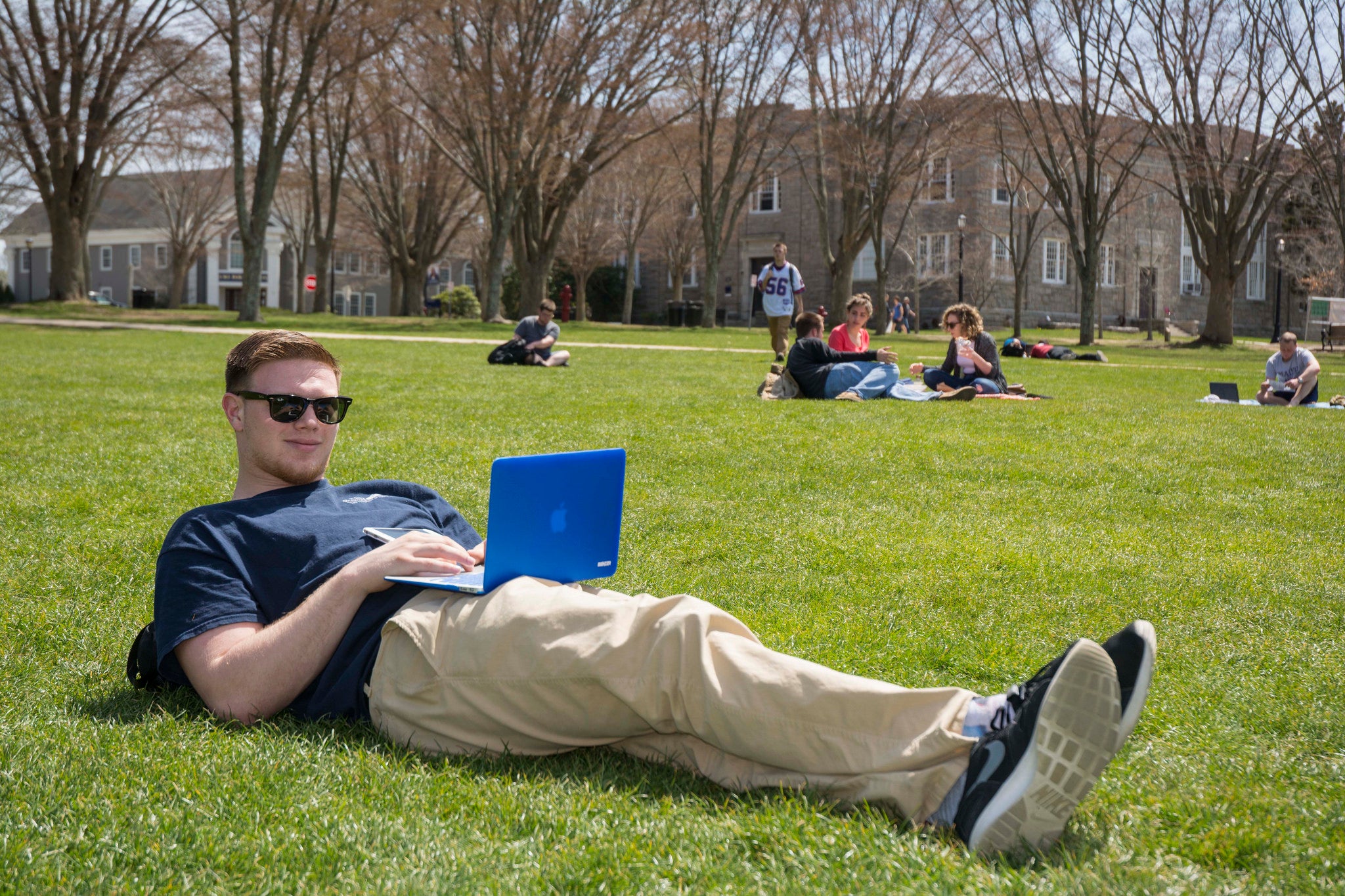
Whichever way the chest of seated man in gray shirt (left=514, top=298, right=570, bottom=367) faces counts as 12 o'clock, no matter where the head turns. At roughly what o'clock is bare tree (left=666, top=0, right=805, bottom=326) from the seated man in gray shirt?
The bare tree is roughly at 8 o'clock from the seated man in gray shirt.

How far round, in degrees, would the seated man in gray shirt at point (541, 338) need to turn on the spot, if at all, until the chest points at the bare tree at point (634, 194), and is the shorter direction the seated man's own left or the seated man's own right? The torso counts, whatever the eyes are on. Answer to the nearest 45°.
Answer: approximately 135° to the seated man's own left

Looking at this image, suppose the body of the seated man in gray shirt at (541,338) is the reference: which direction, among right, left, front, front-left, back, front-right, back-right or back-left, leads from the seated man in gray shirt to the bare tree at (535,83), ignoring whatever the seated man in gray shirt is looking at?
back-left

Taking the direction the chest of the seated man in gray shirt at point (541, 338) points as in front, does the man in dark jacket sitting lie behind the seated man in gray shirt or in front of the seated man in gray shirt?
in front

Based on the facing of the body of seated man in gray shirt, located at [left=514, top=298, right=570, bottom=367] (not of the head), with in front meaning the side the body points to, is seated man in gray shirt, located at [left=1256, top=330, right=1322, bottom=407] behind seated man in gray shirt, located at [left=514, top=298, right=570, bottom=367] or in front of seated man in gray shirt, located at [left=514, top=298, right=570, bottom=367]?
in front

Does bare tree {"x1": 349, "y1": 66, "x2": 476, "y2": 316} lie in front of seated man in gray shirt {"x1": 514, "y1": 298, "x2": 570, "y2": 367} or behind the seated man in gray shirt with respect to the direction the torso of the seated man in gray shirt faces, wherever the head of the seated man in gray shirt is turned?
behind

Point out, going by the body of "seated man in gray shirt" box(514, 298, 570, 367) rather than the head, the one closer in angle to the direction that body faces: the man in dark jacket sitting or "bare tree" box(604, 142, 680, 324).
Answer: the man in dark jacket sitting

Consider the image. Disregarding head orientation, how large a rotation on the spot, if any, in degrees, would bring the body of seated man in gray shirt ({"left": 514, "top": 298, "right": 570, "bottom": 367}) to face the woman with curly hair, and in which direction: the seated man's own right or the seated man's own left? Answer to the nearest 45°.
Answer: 0° — they already face them
